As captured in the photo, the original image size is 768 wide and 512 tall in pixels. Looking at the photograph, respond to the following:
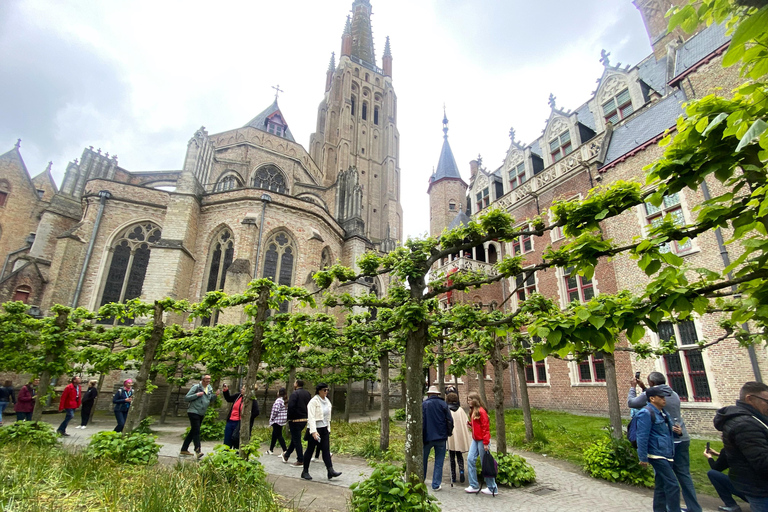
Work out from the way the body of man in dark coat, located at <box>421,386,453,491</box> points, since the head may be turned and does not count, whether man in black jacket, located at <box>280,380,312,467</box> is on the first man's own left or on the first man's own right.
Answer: on the first man's own left

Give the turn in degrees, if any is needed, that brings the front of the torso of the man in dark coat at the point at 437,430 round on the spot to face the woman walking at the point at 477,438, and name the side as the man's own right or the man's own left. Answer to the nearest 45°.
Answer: approximately 90° to the man's own right

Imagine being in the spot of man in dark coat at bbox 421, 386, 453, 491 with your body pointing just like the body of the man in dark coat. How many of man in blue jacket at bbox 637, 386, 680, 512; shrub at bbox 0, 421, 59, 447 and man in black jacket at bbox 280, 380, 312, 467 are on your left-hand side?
2

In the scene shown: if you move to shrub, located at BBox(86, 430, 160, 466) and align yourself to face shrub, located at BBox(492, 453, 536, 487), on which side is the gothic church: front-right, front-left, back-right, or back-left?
back-left

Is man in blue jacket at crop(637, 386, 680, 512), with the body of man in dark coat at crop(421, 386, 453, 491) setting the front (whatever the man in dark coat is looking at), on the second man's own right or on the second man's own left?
on the second man's own right

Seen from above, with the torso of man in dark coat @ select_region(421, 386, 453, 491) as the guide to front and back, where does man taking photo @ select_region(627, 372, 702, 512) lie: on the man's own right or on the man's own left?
on the man's own right

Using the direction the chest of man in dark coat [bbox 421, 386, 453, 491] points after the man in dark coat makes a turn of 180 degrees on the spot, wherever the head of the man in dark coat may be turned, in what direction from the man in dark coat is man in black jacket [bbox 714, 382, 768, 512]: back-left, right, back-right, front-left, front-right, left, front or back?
front-left

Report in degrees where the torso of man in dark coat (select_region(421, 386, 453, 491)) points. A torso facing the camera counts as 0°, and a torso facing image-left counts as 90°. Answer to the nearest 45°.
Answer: approximately 180°

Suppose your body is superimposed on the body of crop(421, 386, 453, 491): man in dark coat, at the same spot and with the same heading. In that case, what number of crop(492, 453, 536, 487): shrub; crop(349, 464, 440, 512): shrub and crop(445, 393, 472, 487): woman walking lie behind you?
1

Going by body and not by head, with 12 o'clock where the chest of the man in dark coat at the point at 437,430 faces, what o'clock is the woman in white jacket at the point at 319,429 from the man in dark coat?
The woman in white jacket is roughly at 9 o'clock from the man in dark coat.

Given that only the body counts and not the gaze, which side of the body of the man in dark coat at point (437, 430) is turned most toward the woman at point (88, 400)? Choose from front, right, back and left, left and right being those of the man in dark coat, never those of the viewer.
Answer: left

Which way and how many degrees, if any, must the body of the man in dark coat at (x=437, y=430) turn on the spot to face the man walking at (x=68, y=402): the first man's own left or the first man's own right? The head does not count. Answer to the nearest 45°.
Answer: approximately 90° to the first man's own left

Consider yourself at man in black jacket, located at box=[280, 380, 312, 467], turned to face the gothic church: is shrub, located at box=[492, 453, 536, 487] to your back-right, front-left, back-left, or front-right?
back-right

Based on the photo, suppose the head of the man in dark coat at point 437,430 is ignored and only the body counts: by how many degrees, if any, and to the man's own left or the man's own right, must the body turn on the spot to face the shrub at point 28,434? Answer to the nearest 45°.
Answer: approximately 90° to the man's own left

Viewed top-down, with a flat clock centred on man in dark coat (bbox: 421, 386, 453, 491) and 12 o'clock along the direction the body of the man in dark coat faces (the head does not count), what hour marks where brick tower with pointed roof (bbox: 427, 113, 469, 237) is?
The brick tower with pointed roof is roughly at 12 o'clock from the man in dark coat.
